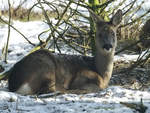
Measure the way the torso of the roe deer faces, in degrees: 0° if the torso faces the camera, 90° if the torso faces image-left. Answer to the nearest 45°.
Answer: approximately 270°
